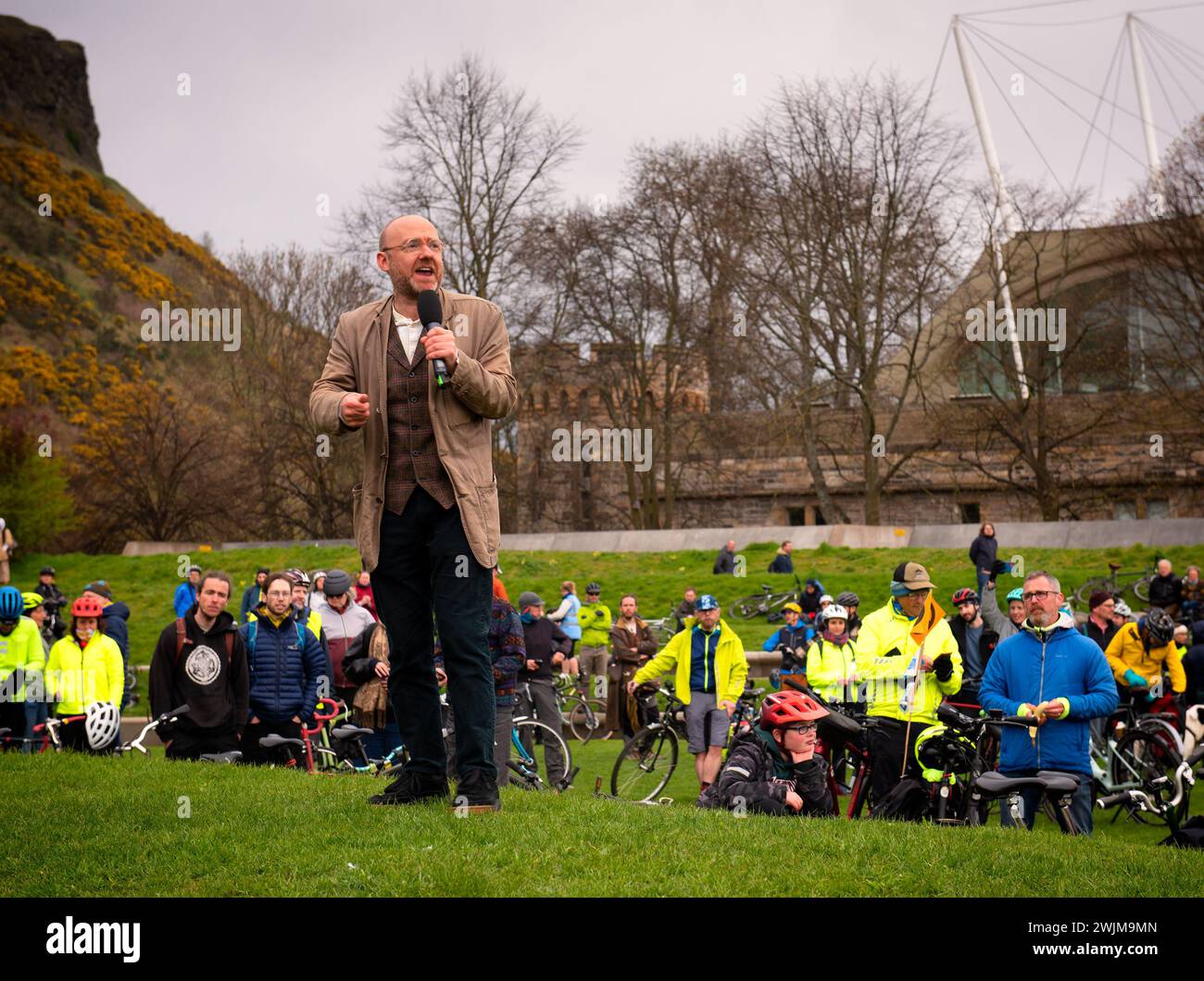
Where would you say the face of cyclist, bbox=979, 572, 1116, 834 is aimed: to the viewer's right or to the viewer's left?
to the viewer's left

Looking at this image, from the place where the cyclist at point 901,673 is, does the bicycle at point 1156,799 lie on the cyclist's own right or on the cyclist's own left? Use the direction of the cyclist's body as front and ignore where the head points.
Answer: on the cyclist's own left

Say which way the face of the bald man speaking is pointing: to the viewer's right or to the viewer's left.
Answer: to the viewer's right

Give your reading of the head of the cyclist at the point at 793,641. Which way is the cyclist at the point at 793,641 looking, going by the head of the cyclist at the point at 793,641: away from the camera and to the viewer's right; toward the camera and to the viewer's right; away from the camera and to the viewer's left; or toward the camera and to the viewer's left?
toward the camera and to the viewer's left

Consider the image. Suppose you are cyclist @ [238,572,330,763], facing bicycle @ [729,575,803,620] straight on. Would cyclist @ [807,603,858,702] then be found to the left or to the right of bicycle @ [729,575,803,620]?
right

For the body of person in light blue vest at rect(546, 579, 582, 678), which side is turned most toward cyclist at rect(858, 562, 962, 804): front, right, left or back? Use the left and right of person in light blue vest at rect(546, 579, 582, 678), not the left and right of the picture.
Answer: left

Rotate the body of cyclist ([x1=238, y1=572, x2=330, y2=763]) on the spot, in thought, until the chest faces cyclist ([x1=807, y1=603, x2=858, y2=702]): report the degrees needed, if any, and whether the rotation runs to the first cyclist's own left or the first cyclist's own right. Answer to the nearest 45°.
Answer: approximately 90° to the first cyclist's own left

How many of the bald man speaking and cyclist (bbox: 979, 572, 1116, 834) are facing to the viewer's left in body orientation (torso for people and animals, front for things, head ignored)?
0

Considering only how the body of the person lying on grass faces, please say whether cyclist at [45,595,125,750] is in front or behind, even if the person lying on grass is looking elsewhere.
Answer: behind

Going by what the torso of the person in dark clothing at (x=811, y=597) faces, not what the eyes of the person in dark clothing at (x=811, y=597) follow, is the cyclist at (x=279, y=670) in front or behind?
in front
